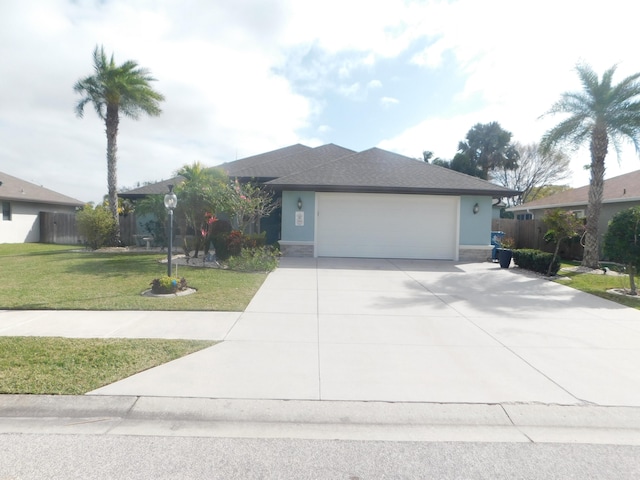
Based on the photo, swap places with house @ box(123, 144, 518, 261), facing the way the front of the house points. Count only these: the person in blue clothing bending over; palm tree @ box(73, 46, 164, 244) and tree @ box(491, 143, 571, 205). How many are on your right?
1

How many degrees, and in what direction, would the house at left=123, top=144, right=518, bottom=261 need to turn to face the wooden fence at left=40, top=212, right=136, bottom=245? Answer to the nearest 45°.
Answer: approximately 90° to its right

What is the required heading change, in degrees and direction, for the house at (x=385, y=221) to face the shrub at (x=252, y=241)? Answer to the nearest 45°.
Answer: approximately 45° to its right

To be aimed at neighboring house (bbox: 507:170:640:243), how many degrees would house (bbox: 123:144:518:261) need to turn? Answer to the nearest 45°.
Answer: approximately 90° to its left

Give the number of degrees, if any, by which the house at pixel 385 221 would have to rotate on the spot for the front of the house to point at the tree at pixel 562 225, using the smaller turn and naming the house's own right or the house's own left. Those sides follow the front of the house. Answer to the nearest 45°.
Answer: approximately 45° to the house's own left

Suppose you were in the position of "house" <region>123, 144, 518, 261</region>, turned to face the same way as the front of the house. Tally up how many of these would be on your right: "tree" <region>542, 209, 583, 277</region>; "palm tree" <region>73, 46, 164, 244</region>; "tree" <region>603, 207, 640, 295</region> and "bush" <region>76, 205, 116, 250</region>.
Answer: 2

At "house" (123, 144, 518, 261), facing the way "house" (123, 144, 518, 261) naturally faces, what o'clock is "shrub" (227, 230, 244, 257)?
The shrub is roughly at 2 o'clock from the house.

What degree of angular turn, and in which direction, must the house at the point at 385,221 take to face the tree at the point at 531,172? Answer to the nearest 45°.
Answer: approximately 135° to its left

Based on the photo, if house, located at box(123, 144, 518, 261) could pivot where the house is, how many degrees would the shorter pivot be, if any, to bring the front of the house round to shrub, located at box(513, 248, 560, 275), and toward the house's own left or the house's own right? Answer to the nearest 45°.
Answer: approximately 45° to the house's own left

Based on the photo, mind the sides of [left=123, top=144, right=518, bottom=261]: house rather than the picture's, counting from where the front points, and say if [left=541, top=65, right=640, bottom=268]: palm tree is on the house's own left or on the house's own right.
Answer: on the house's own left

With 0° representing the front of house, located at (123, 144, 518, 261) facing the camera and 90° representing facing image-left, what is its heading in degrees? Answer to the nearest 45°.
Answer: approximately 0°

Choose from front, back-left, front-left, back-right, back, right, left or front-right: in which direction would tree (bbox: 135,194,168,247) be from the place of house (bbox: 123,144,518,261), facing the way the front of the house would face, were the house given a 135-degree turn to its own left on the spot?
back-left

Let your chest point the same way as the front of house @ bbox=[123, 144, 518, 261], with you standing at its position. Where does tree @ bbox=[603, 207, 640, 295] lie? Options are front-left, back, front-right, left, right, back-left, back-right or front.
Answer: front-left

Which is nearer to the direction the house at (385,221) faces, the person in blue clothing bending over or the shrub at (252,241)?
the shrub

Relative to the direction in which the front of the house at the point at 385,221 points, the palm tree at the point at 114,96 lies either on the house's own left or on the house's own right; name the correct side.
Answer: on the house's own right

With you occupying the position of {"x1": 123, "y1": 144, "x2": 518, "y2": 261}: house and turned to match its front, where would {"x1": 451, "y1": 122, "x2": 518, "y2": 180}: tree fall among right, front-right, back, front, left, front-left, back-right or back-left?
back-left
